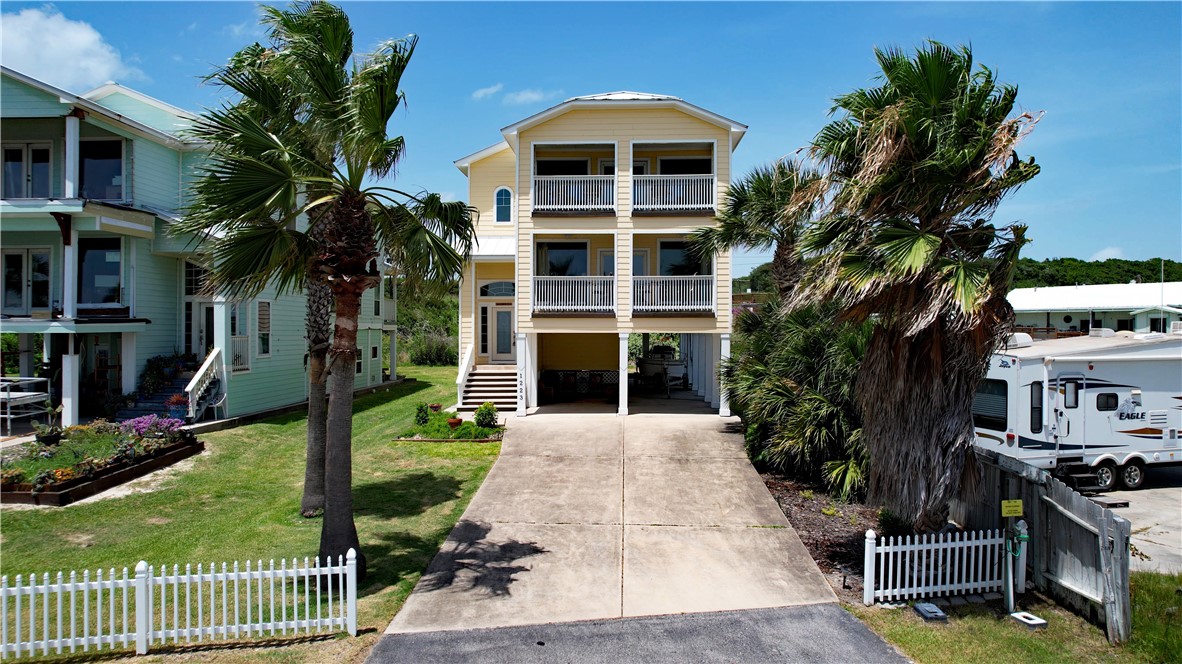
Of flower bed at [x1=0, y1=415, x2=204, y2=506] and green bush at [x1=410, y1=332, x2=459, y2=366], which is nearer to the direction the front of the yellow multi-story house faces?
the flower bed

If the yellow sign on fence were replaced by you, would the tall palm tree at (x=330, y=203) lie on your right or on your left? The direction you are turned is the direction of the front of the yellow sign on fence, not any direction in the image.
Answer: on your right

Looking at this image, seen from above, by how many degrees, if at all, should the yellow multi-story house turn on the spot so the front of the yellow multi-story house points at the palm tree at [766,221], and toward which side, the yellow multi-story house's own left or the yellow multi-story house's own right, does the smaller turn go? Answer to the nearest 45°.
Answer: approximately 45° to the yellow multi-story house's own left

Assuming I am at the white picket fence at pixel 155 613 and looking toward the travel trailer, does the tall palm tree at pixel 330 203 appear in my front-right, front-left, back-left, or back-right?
front-left

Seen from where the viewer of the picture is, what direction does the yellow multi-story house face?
facing the viewer

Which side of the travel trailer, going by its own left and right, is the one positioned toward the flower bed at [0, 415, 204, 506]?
back

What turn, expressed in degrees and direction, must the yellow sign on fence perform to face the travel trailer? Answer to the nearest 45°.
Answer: approximately 180°

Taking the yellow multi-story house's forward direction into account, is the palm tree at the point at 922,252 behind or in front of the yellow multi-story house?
in front

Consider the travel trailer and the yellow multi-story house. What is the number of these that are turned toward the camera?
1

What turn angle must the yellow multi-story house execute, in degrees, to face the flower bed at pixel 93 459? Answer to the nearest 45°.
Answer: approximately 45° to its right

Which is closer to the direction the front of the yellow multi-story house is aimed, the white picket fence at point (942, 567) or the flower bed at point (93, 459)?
the white picket fence

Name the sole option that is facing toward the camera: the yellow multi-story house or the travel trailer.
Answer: the yellow multi-story house

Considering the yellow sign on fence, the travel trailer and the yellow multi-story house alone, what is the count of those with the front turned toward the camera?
2

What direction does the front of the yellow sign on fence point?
toward the camera

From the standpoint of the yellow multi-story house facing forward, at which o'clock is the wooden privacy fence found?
The wooden privacy fence is roughly at 11 o'clock from the yellow multi-story house.
